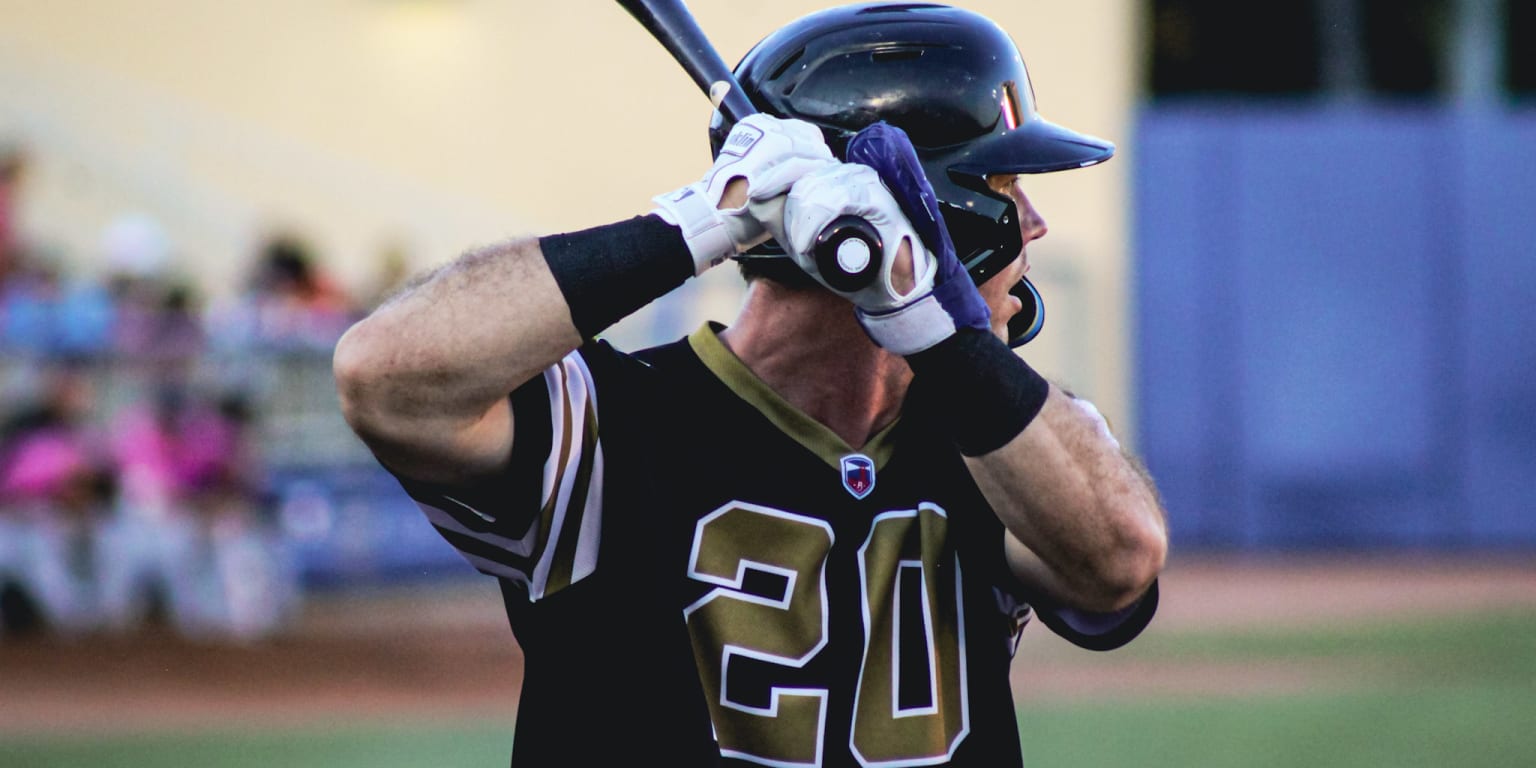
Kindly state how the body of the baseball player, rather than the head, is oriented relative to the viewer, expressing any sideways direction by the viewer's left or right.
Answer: facing the viewer and to the right of the viewer

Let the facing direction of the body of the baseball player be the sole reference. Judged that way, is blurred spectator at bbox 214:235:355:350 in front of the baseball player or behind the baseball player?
behind

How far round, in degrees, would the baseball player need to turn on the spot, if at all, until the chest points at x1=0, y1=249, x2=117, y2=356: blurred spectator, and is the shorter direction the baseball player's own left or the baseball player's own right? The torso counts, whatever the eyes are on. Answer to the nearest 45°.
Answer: approximately 180°

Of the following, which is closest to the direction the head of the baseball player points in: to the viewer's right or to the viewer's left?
to the viewer's right

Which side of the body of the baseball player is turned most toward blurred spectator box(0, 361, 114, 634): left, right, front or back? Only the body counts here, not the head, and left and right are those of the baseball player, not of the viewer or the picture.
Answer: back

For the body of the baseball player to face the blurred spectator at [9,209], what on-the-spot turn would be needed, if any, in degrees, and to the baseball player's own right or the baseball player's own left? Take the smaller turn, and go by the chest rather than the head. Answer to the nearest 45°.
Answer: approximately 180°
